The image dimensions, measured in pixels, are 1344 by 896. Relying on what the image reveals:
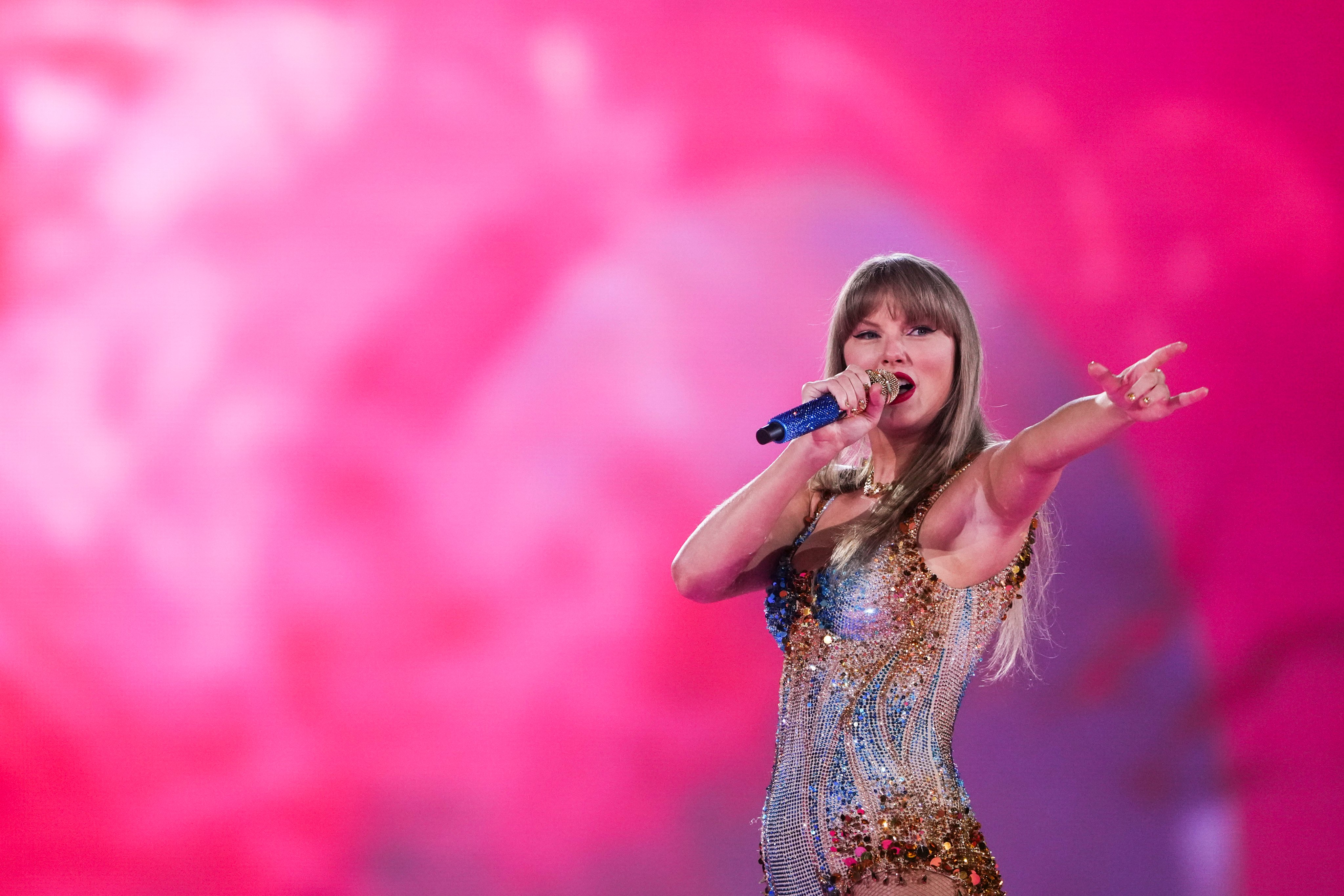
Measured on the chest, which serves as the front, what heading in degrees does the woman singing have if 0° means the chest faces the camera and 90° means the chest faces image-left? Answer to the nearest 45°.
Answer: approximately 45°
